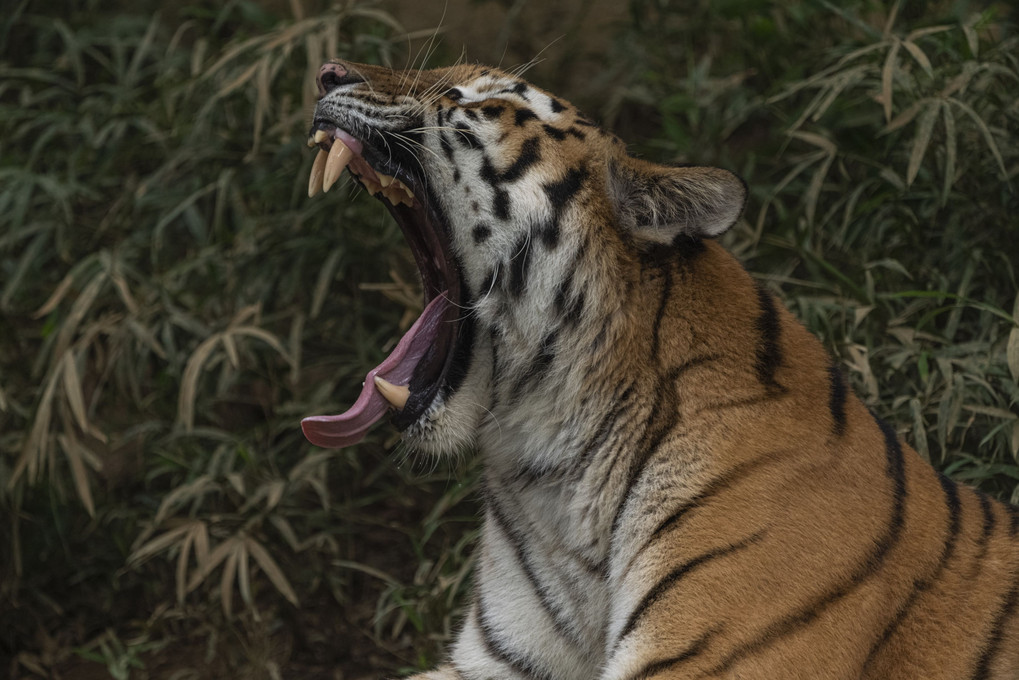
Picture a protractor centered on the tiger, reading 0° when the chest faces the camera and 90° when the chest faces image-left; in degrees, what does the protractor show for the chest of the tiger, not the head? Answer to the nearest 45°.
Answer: approximately 90°

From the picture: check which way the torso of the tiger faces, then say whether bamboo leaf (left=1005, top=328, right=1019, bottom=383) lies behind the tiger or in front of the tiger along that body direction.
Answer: behind

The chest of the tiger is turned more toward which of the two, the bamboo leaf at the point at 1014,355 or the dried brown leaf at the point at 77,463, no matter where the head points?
the dried brown leaf

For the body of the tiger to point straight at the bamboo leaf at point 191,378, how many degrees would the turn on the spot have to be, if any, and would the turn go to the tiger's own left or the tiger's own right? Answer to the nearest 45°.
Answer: approximately 45° to the tiger's own right

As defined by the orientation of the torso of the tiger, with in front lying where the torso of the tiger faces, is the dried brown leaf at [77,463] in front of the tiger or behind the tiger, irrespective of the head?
in front
